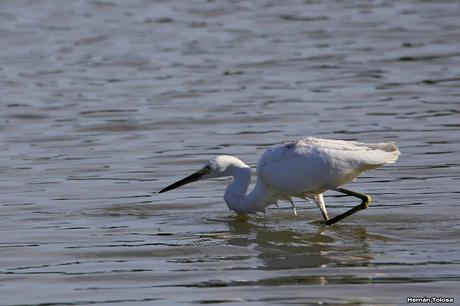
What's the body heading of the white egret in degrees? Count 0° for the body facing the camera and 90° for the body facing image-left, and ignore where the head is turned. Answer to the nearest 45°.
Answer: approximately 90°
